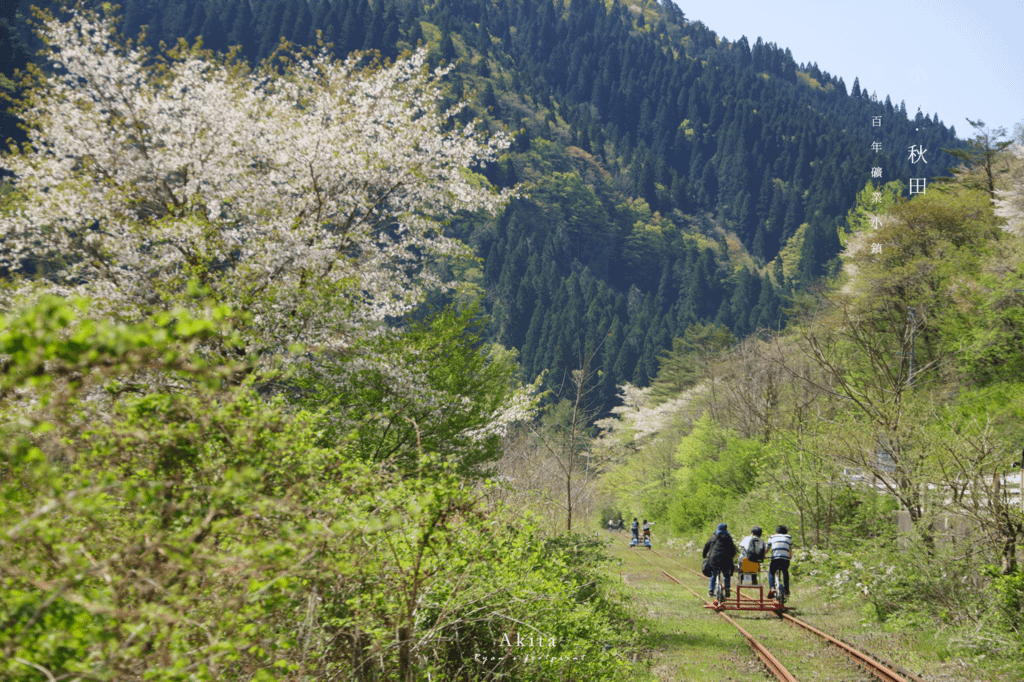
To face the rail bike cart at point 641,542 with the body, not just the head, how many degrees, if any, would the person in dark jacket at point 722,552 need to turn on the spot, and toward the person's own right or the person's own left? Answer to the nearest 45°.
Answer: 0° — they already face it

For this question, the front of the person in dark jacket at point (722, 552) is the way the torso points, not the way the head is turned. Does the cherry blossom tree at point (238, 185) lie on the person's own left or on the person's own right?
on the person's own left

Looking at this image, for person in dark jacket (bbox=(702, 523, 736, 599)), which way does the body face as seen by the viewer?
away from the camera
